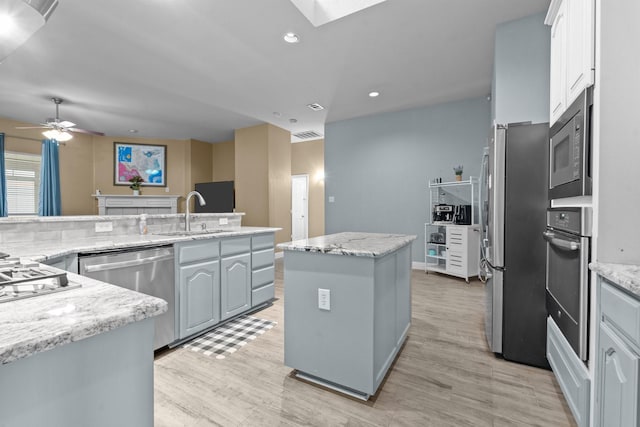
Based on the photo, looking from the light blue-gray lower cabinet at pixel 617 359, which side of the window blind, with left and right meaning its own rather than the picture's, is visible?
front

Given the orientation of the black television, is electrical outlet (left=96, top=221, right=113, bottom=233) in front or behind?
in front

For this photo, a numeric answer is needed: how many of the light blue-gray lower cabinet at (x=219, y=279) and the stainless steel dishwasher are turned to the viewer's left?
0

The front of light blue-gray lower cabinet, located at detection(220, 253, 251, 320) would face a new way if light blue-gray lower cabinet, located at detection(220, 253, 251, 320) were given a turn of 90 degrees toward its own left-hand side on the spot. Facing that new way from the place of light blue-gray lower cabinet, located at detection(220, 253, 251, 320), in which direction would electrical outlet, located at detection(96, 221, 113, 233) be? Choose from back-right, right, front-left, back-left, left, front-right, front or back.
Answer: back-left

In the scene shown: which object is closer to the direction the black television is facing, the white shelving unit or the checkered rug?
the checkered rug

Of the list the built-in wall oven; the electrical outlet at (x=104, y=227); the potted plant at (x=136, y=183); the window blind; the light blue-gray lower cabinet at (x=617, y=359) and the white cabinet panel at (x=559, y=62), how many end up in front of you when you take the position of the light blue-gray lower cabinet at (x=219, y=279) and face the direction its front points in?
3

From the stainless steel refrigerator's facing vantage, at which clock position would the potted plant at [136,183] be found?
The potted plant is roughly at 12 o'clock from the stainless steel refrigerator.

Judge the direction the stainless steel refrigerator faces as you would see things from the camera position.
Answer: facing to the left of the viewer

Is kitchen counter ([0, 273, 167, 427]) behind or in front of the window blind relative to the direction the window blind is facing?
in front

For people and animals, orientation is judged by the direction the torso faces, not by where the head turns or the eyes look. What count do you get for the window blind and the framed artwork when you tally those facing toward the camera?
2

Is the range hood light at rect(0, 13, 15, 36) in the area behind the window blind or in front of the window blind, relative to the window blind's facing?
in front
